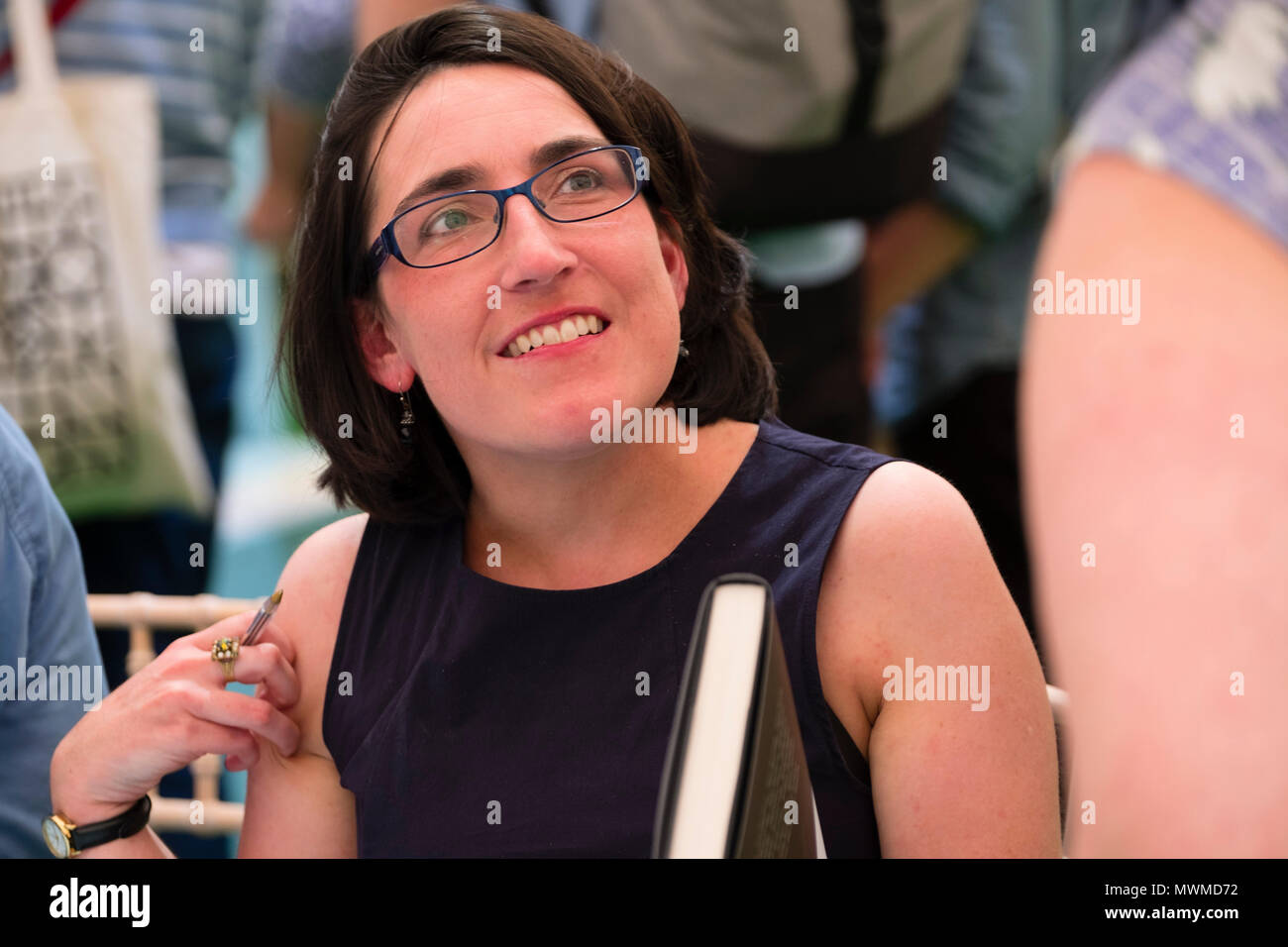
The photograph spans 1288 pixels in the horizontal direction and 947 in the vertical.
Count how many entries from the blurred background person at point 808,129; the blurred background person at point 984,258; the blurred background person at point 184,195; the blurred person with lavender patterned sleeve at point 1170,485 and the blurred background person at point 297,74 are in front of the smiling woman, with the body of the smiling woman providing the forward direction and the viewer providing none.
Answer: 1

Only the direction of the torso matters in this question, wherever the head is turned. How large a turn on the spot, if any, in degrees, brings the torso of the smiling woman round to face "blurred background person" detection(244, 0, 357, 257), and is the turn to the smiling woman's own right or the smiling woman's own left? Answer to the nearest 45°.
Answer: approximately 180°

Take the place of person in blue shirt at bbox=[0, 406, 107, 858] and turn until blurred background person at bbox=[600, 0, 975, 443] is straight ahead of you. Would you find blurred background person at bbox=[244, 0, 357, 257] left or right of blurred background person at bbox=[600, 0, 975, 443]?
left

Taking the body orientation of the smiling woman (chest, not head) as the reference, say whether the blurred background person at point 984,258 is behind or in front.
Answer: behind

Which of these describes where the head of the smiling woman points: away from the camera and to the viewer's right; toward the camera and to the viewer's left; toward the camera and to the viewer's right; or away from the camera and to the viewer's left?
toward the camera and to the viewer's right

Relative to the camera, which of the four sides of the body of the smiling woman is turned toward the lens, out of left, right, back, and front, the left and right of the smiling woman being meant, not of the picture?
front

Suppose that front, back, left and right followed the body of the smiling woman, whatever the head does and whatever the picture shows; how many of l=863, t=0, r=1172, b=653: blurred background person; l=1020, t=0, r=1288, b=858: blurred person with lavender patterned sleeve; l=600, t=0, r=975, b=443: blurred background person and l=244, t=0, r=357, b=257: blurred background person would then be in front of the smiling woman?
1

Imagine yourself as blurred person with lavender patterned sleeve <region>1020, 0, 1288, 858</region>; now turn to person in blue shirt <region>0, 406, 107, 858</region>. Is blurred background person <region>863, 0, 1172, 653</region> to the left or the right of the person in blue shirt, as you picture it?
right
